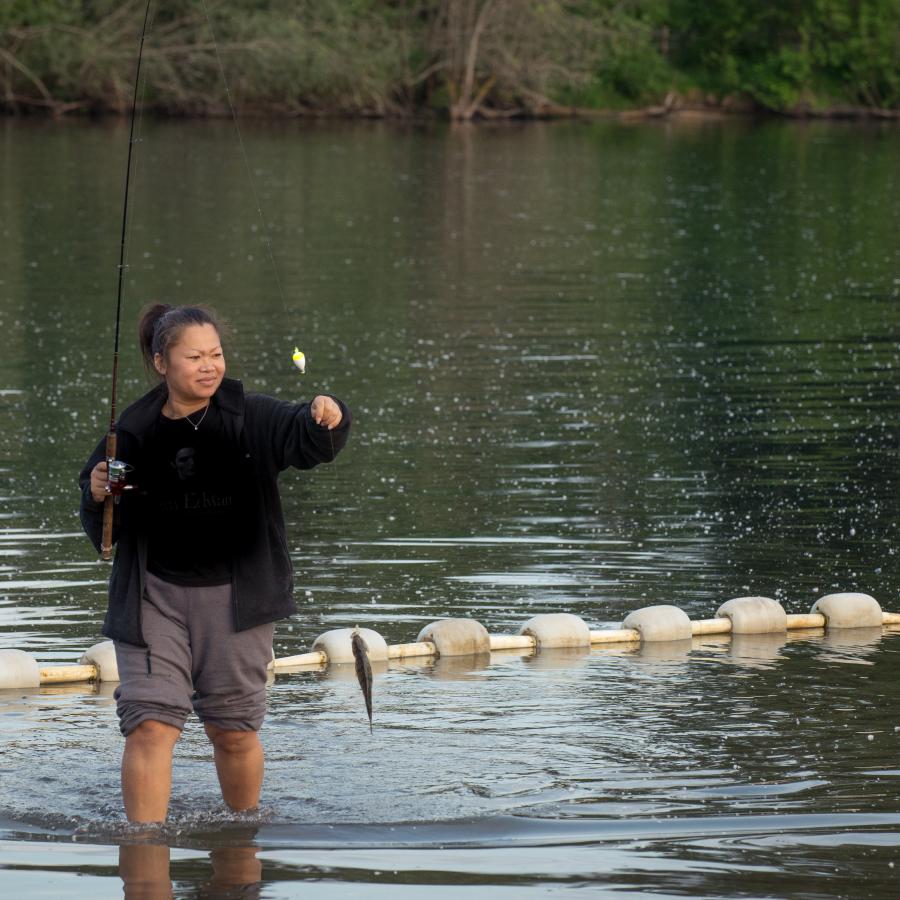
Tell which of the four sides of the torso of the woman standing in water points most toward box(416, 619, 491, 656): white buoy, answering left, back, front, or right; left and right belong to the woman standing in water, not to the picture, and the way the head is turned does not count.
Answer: back

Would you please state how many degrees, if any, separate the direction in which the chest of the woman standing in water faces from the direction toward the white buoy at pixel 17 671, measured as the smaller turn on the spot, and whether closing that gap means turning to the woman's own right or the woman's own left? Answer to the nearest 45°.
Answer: approximately 180°

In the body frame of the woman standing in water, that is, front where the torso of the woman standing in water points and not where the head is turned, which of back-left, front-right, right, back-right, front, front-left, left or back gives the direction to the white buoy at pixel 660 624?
back-left

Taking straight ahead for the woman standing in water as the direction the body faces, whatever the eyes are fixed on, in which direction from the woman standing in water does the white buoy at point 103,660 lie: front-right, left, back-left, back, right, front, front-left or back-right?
back

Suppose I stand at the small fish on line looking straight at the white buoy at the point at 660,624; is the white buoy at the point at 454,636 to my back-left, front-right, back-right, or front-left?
front-left

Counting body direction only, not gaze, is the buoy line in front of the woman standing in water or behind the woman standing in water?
behind

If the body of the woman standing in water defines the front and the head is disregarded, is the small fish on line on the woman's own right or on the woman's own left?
on the woman's own left

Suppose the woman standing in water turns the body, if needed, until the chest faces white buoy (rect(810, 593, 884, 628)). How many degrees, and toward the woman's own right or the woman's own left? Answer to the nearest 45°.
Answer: approximately 135° to the woman's own left

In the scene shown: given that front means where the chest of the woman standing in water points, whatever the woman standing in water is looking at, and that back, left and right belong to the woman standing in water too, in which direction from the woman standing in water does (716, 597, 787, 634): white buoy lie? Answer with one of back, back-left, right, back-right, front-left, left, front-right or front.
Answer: back-left

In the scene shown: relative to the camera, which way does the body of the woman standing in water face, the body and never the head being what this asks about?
toward the camera

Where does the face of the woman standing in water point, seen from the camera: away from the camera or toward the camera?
toward the camera
